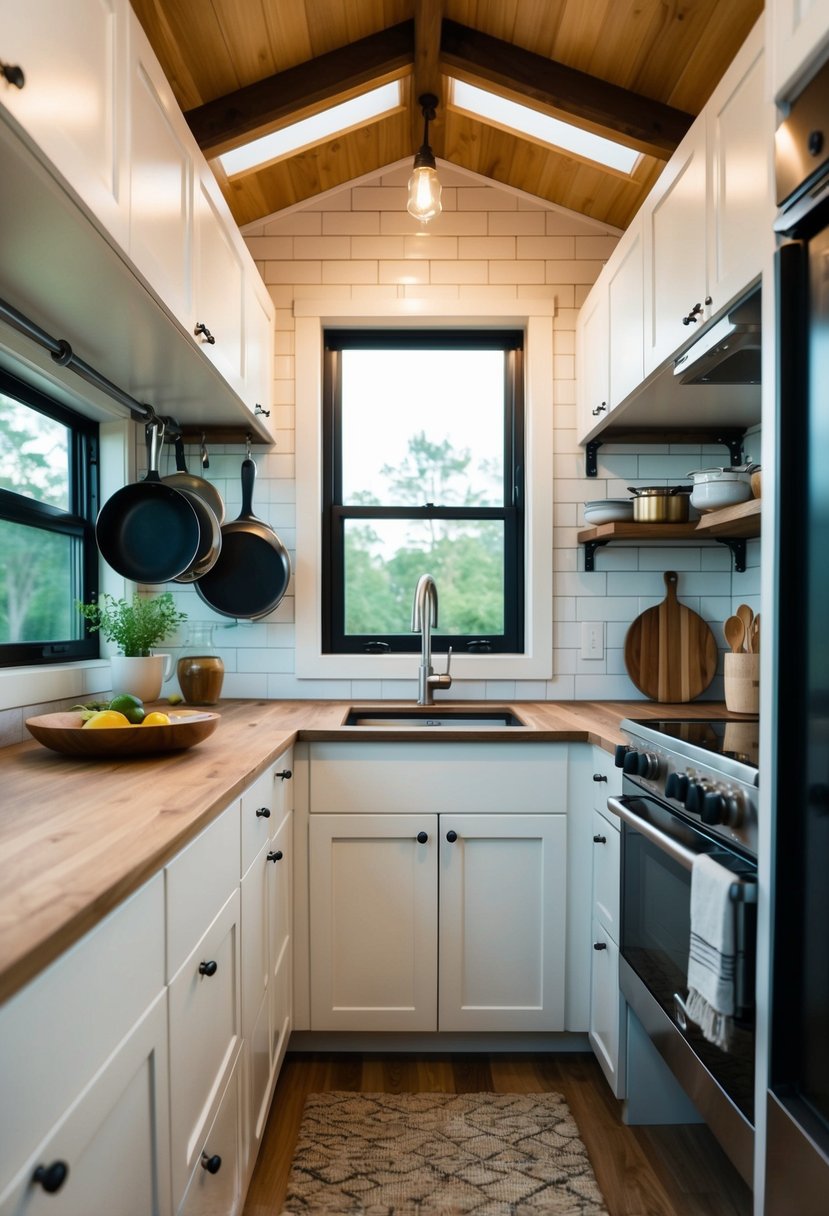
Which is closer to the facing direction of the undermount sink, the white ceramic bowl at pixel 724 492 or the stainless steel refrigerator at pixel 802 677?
the stainless steel refrigerator

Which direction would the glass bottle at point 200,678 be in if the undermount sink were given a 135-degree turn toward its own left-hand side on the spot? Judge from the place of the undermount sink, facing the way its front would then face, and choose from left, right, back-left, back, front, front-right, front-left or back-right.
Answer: back-left

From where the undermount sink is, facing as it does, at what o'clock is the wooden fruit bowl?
The wooden fruit bowl is roughly at 1 o'clock from the undermount sink.

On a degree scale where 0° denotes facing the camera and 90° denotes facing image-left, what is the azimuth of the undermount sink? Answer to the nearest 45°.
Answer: approximately 0°

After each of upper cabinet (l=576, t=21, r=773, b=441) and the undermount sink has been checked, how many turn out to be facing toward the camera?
1

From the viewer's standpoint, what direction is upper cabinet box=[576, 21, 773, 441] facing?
to the viewer's left

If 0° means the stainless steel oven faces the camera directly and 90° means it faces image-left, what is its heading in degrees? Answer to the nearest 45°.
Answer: approximately 45°
